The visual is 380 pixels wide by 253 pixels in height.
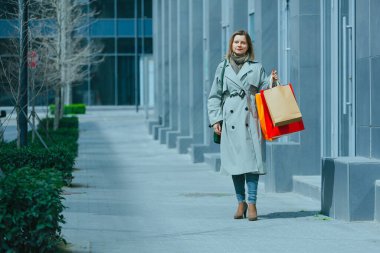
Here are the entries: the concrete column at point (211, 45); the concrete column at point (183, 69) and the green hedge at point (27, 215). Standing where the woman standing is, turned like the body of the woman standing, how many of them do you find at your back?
2

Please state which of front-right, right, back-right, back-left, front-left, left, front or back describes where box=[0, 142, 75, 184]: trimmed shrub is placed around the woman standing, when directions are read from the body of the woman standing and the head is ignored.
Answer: back-right

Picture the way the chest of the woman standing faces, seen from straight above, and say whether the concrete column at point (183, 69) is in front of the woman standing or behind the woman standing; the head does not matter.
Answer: behind

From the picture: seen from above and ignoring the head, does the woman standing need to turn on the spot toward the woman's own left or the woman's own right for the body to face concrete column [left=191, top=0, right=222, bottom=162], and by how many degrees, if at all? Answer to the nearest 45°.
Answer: approximately 180°

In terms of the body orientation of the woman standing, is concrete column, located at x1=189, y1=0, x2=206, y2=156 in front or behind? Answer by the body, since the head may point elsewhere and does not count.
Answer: behind

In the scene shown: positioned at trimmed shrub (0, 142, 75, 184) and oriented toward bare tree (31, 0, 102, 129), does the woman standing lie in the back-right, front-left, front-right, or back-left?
back-right

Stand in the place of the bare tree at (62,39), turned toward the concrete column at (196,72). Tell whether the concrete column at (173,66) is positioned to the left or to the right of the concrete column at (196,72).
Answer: left

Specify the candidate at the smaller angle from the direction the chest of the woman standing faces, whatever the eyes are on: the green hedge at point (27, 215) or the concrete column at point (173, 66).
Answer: the green hedge

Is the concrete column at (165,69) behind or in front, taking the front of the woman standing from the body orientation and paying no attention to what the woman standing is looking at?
behind

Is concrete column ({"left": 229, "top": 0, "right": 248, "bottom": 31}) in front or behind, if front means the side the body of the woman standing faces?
behind

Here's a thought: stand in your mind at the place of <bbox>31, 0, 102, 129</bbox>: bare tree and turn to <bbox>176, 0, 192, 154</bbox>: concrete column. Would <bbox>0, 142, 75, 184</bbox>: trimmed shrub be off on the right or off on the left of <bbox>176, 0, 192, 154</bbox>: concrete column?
right

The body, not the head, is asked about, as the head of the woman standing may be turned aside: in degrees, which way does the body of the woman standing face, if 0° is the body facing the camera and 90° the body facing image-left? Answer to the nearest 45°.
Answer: approximately 0°
